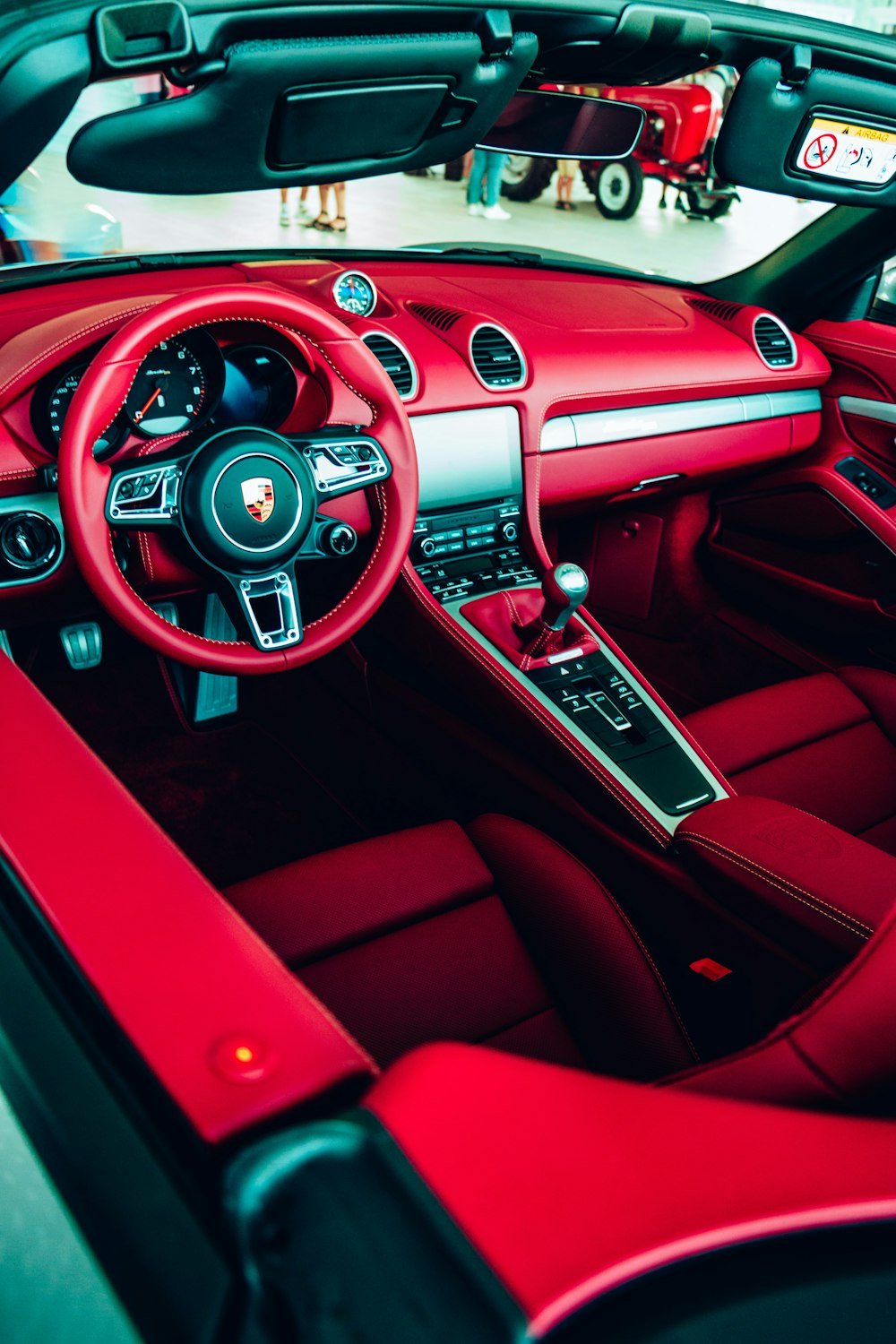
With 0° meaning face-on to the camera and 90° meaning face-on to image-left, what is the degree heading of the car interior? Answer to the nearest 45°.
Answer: approximately 135°
